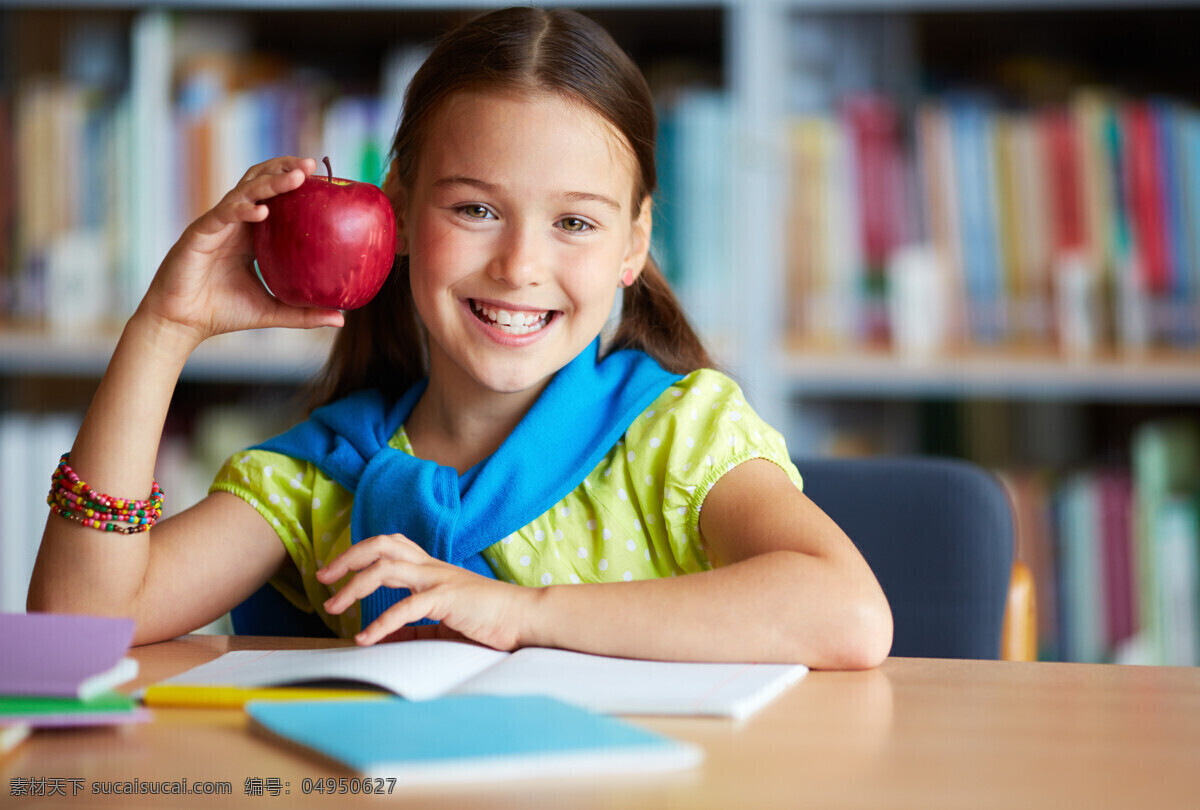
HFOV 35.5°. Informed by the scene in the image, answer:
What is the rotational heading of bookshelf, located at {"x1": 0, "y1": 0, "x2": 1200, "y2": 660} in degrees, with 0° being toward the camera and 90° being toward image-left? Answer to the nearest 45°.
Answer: approximately 0°

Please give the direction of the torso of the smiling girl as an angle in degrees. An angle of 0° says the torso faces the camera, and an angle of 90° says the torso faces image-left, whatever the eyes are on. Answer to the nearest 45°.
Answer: approximately 0°

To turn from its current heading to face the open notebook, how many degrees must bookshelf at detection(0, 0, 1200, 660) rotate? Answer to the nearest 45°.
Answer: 0° — it already faces it

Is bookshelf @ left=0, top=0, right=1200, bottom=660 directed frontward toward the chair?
yes

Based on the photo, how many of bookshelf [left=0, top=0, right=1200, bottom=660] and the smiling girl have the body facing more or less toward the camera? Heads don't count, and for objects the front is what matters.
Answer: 2

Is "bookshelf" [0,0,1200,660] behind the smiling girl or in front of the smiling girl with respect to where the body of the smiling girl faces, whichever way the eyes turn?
behind

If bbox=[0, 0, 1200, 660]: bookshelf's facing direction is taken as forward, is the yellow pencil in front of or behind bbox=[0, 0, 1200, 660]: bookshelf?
in front
